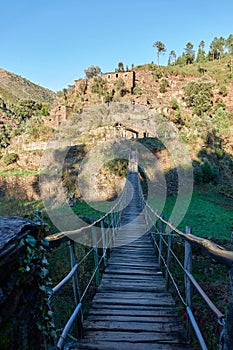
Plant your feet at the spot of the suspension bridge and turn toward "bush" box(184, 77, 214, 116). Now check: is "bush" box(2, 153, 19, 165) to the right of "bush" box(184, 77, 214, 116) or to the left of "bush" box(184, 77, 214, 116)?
left

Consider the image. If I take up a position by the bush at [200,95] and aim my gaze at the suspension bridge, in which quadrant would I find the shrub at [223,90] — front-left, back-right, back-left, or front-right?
back-left

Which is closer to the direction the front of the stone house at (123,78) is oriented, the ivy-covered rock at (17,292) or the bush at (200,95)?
the ivy-covered rock

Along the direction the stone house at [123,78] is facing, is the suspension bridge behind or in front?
in front

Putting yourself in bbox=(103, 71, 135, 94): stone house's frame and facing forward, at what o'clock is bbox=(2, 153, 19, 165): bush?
The bush is roughly at 1 o'clock from the stone house.

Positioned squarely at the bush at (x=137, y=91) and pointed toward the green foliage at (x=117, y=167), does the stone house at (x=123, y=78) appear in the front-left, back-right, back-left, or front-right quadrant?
back-right

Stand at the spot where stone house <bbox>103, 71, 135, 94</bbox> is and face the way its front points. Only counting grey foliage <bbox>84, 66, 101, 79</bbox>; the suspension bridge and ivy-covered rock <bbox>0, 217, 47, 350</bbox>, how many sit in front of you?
2

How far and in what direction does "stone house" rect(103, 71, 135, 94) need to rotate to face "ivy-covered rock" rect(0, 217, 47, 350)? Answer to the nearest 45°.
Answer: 0° — it already faces it

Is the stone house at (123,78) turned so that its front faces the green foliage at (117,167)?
yes

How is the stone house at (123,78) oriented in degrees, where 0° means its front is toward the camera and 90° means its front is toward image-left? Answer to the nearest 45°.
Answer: approximately 0°

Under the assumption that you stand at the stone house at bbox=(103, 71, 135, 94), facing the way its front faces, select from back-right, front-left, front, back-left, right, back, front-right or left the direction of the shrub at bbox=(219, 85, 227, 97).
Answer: left

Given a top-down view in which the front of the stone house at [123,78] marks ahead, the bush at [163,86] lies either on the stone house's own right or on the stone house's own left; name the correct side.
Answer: on the stone house's own left
